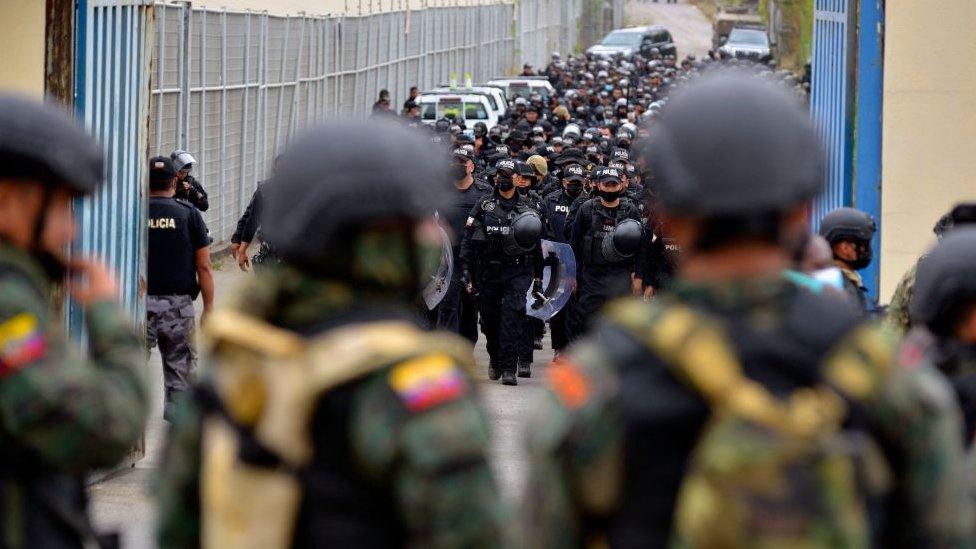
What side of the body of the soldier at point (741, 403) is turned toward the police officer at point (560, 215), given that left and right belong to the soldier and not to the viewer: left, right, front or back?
front

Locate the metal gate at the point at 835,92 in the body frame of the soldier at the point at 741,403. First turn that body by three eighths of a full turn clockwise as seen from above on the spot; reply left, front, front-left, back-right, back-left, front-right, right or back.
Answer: back-left

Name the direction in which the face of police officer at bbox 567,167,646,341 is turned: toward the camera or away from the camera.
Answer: toward the camera

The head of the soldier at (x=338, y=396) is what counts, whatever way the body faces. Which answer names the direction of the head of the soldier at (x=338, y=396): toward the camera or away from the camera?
away from the camera

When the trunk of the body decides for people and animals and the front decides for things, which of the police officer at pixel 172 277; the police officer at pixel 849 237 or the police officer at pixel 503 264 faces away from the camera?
the police officer at pixel 172 277

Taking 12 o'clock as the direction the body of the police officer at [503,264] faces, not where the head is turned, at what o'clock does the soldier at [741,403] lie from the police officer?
The soldier is roughly at 12 o'clock from the police officer.

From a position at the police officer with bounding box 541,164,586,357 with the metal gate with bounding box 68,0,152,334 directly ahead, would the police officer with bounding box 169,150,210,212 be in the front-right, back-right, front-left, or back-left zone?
front-right

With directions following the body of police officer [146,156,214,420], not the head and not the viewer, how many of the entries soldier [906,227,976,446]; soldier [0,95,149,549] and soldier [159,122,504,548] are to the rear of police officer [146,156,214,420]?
3

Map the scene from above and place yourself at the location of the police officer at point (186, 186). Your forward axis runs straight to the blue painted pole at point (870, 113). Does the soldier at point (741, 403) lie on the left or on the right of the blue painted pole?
right

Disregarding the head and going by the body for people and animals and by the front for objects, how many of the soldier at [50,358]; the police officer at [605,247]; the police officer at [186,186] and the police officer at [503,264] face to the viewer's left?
0

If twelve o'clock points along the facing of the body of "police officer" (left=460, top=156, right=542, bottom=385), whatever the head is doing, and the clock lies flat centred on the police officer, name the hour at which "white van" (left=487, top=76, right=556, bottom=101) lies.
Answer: The white van is roughly at 6 o'clock from the police officer.

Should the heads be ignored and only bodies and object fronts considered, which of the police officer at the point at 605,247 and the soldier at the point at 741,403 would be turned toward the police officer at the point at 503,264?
the soldier

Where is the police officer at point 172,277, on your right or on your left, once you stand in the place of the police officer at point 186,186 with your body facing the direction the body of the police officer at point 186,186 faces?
on your right
